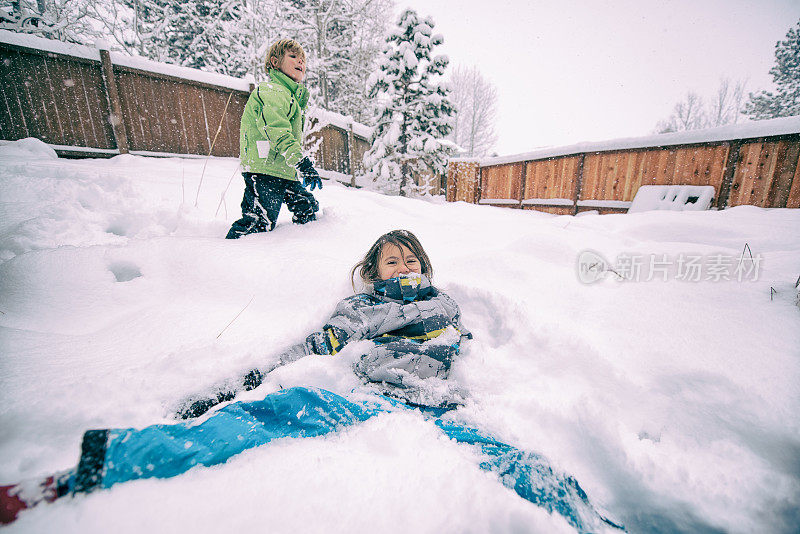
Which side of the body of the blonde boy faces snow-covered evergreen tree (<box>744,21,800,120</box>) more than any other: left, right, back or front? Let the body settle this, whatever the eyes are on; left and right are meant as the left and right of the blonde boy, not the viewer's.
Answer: front

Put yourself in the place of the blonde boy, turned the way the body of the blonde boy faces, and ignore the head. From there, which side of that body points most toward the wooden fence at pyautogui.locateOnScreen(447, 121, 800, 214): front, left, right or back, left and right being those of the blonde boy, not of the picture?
front

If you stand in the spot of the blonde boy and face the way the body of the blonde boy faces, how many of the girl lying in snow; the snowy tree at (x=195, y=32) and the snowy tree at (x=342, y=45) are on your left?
2

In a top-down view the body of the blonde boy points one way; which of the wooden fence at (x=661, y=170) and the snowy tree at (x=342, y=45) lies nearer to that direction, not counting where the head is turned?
the wooden fence

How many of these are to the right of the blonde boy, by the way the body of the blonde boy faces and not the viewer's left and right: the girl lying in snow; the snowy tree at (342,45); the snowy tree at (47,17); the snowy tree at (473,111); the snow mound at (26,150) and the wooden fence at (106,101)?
1

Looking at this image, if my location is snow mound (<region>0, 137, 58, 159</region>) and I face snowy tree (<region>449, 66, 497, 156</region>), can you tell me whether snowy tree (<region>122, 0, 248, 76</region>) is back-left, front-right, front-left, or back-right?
front-left

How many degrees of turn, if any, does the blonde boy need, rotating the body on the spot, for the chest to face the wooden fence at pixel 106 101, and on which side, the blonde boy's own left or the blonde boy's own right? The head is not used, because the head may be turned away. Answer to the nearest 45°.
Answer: approximately 135° to the blonde boy's own left

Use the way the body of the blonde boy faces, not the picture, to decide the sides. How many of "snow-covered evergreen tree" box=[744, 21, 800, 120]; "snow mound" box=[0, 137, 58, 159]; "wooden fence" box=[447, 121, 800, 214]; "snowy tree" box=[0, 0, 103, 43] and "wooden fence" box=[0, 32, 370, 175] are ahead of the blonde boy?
2

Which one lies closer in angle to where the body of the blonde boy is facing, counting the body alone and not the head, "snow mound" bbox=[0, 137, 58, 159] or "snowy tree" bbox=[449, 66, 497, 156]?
the snowy tree

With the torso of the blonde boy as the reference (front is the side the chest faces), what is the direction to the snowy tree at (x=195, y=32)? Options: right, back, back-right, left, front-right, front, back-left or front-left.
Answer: left

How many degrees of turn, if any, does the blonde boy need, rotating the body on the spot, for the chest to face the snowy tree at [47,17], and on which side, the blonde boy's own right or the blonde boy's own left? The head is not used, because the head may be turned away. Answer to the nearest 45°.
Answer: approximately 135° to the blonde boy's own left

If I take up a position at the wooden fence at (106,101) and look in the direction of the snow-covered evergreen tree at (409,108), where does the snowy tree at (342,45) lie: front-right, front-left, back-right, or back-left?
front-left

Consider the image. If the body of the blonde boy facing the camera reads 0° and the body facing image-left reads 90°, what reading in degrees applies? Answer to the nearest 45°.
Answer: approximately 270°

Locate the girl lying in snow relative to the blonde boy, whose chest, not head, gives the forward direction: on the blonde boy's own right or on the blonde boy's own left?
on the blonde boy's own right

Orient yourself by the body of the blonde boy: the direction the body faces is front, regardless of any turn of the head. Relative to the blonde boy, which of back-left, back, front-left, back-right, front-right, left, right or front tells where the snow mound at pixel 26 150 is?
back-left

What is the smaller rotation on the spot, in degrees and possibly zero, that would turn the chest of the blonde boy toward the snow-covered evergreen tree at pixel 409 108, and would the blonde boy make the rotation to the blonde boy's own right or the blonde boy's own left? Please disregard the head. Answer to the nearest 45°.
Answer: approximately 45° to the blonde boy's own left

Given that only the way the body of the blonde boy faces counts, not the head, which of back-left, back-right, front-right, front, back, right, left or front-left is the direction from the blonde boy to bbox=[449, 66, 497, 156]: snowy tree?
front-left

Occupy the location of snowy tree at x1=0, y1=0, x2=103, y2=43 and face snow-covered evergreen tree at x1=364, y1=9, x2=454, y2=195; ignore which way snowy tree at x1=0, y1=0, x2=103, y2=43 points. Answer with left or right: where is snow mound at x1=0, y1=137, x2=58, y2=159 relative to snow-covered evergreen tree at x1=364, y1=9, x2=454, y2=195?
right
